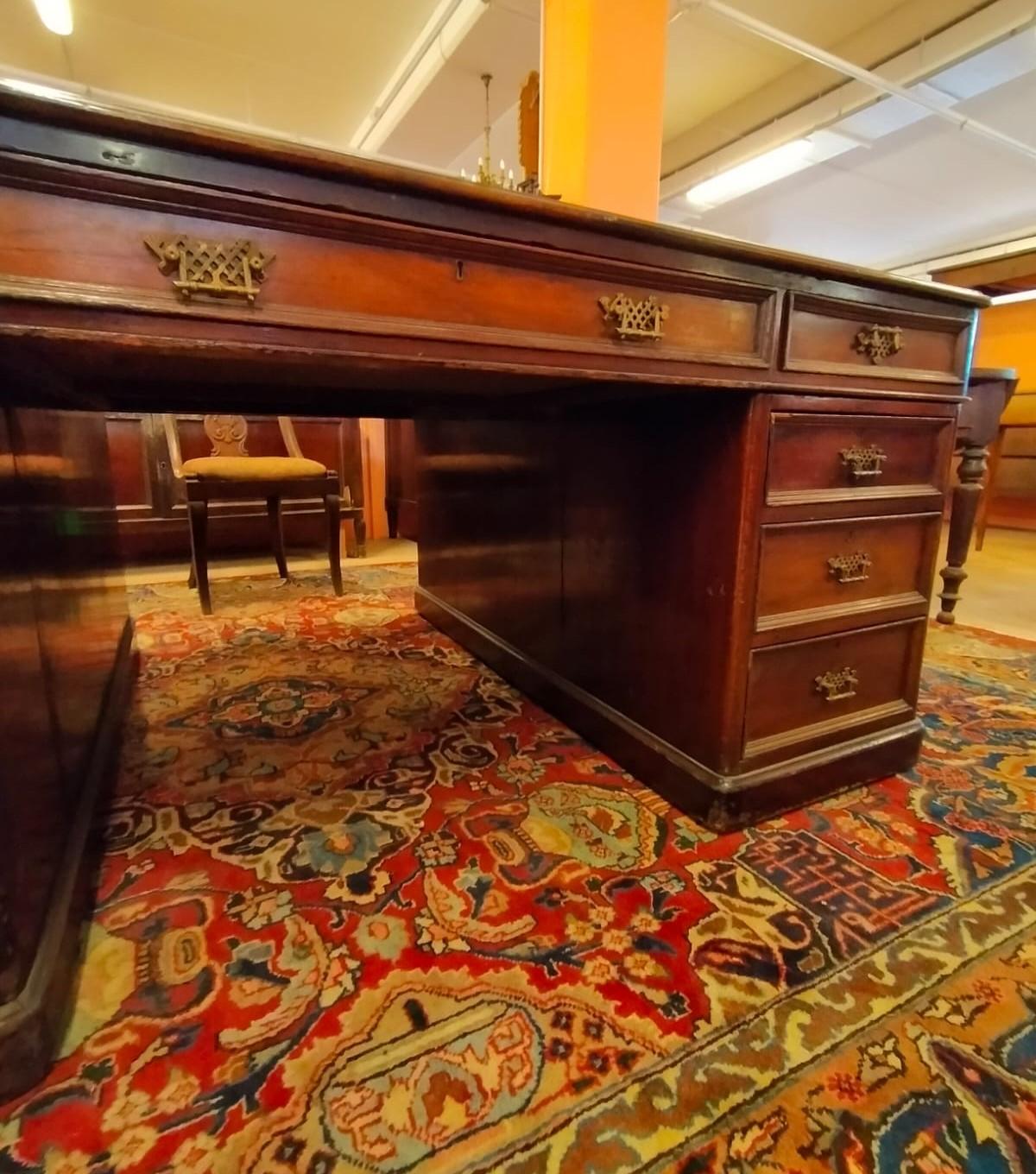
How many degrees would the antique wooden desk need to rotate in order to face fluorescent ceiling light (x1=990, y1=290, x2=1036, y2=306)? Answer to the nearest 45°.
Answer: approximately 90° to its left

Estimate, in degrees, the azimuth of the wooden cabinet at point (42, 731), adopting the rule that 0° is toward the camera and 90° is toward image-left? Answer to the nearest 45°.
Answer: approximately 315°

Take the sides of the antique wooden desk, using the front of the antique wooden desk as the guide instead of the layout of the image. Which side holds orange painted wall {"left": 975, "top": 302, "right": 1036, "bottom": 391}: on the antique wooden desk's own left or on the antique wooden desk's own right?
on the antique wooden desk's own left

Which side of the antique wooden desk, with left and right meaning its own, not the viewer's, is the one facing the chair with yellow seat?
back

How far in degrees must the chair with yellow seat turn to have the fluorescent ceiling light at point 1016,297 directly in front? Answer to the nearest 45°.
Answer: approximately 45° to its left

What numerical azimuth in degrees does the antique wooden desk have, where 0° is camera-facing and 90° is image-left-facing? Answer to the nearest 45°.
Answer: approximately 315°
